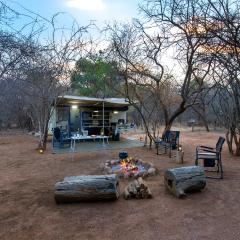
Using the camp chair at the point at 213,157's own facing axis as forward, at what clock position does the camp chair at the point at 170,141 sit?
the camp chair at the point at 170,141 is roughly at 2 o'clock from the camp chair at the point at 213,157.

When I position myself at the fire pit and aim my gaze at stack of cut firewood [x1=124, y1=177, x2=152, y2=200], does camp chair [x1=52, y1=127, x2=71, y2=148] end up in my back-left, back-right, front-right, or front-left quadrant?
back-right

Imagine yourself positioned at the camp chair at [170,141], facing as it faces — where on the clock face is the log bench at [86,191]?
The log bench is roughly at 11 o'clock from the camp chair.

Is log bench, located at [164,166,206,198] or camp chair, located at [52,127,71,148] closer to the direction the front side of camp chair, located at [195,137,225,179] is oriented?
the camp chair

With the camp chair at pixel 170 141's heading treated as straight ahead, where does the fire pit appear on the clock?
The fire pit is roughly at 11 o'clock from the camp chair.

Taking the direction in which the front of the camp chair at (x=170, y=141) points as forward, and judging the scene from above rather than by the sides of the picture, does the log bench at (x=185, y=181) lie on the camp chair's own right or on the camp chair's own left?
on the camp chair's own left

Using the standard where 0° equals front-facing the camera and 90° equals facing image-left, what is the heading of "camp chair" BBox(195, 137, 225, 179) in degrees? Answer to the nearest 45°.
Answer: approximately 90°
